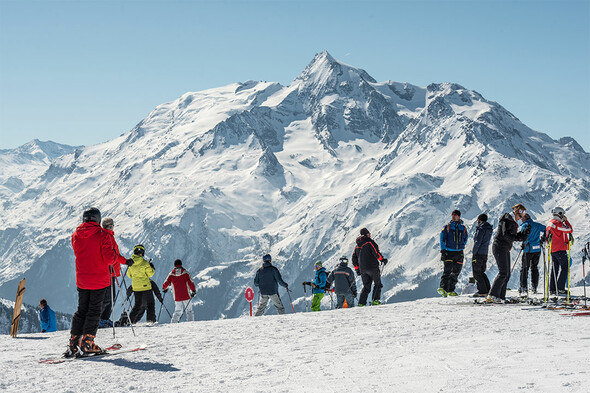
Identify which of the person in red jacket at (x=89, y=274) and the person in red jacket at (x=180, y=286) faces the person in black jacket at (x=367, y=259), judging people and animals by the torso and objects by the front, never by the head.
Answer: the person in red jacket at (x=89, y=274)

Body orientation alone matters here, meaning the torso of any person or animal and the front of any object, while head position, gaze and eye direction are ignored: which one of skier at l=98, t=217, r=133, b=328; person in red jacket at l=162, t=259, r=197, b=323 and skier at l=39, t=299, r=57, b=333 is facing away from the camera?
the person in red jacket

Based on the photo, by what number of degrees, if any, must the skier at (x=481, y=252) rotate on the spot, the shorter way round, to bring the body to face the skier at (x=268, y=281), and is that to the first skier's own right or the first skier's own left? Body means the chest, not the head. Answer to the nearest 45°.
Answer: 0° — they already face them

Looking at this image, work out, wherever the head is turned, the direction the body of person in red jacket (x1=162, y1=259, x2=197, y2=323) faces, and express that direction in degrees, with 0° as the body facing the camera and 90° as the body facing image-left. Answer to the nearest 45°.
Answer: approximately 180°

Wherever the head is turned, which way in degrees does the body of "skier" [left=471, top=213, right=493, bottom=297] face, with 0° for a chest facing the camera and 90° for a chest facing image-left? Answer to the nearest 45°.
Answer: approximately 90°

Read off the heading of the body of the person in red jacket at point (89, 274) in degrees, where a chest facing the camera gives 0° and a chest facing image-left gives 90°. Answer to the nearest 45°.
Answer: approximately 225°

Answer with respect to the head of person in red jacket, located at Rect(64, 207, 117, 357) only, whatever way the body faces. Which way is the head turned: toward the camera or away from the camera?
away from the camera

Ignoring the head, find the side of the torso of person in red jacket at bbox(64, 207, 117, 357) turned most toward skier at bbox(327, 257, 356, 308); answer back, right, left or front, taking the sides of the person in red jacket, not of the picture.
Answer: front
